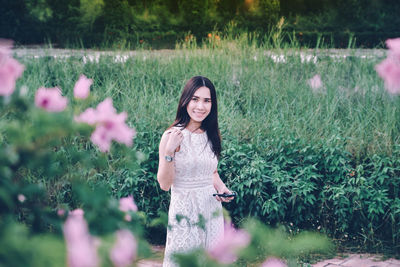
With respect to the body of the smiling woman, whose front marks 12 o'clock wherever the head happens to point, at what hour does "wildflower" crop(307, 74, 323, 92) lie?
The wildflower is roughly at 7 o'clock from the smiling woman.

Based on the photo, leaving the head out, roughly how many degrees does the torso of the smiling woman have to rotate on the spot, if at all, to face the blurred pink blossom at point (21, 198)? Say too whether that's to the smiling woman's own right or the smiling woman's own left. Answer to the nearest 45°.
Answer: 0° — they already face it

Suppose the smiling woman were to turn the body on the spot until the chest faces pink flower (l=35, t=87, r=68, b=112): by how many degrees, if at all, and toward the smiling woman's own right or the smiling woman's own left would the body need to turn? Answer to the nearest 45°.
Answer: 0° — they already face it

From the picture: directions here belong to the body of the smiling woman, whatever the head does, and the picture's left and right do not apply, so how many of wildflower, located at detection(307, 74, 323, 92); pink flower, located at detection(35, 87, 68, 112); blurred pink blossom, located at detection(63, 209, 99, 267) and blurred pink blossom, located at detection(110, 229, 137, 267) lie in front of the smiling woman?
3

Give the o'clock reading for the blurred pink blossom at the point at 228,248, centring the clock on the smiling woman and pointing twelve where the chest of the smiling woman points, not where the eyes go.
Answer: The blurred pink blossom is roughly at 12 o'clock from the smiling woman.

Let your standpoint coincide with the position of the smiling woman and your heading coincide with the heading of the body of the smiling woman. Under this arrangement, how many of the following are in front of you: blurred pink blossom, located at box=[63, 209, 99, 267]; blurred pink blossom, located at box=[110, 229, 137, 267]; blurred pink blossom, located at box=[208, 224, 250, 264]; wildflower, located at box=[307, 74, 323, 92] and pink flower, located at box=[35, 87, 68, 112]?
4

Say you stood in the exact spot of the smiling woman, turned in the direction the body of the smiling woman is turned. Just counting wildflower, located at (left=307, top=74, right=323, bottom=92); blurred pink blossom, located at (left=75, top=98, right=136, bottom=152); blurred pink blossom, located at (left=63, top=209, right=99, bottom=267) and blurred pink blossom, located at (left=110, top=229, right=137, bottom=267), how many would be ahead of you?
3

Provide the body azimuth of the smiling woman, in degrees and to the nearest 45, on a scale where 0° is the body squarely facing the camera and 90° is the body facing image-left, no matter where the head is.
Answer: approximately 0°

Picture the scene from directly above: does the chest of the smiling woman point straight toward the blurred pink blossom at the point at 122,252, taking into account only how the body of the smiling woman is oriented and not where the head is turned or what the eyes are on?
yes
